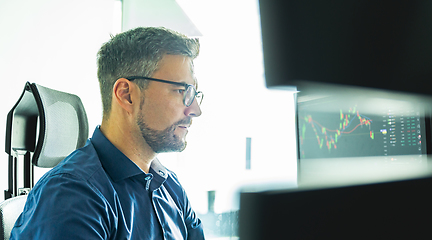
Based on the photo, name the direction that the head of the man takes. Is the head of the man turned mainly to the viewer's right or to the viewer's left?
to the viewer's right

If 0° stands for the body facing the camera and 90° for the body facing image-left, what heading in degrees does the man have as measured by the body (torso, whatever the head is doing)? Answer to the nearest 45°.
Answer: approximately 315°

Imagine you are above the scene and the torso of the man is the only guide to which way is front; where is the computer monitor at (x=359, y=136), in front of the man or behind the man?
in front

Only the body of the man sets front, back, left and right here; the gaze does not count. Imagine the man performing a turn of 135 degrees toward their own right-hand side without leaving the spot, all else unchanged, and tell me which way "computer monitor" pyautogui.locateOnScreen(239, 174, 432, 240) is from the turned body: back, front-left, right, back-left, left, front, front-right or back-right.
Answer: left
